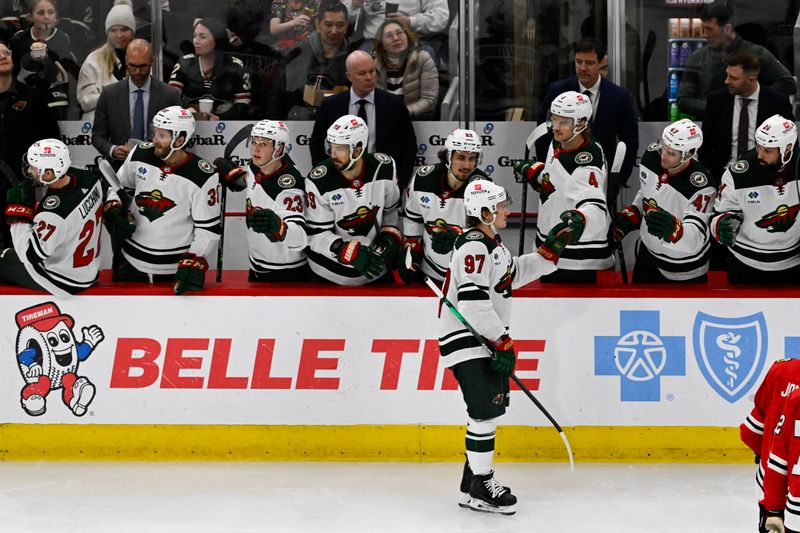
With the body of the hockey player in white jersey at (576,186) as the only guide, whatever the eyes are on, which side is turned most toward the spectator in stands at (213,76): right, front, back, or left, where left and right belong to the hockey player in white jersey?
right

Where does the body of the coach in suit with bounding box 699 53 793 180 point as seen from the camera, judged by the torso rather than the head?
toward the camera

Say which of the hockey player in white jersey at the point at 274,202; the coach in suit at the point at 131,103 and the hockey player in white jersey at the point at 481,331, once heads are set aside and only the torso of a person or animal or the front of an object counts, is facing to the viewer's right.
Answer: the hockey player in white jersey at the point at 481,331

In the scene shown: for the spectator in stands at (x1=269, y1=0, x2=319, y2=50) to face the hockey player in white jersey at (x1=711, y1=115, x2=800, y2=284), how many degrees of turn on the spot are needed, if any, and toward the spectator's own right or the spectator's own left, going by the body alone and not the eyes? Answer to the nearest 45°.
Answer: approximately 45° to the spectator's own left

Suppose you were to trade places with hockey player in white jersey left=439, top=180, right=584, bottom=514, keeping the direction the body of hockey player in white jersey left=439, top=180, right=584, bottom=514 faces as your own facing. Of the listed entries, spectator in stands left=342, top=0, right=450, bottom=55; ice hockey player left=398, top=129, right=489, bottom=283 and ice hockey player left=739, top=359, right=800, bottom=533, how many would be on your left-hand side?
2

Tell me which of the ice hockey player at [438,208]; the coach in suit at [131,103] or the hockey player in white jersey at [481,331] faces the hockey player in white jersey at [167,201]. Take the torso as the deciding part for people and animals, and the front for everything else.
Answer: the coach in suit

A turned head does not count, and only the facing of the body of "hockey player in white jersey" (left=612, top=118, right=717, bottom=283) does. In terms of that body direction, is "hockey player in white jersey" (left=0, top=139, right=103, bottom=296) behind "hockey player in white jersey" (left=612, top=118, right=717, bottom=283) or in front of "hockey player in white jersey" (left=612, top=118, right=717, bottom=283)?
in front

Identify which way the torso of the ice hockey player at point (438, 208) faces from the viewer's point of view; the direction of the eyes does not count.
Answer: toward the camera

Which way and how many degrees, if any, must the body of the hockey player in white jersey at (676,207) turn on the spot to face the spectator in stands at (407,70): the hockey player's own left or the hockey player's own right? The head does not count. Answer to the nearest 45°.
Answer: approximately 90° to the hockey player's own right

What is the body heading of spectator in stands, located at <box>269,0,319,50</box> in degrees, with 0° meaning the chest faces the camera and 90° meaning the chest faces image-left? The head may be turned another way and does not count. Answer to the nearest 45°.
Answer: approximately 0°

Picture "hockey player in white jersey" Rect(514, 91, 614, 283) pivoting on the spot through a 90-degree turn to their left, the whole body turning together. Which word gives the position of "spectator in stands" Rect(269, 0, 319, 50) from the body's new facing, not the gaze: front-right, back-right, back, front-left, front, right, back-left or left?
back

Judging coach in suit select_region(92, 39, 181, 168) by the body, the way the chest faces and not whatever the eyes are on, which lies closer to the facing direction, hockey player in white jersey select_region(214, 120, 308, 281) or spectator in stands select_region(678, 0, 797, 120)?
the hockey player in white jersey

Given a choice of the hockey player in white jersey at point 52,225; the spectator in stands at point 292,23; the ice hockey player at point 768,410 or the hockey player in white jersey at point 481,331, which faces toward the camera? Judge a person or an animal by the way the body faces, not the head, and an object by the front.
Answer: the spectator in stands

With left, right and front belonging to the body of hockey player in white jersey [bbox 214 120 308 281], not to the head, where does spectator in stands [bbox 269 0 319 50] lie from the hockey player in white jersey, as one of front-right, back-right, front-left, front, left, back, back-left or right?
back-right

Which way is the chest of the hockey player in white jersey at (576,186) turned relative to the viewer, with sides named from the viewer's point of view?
facing the viewer and to the left of the viewer
